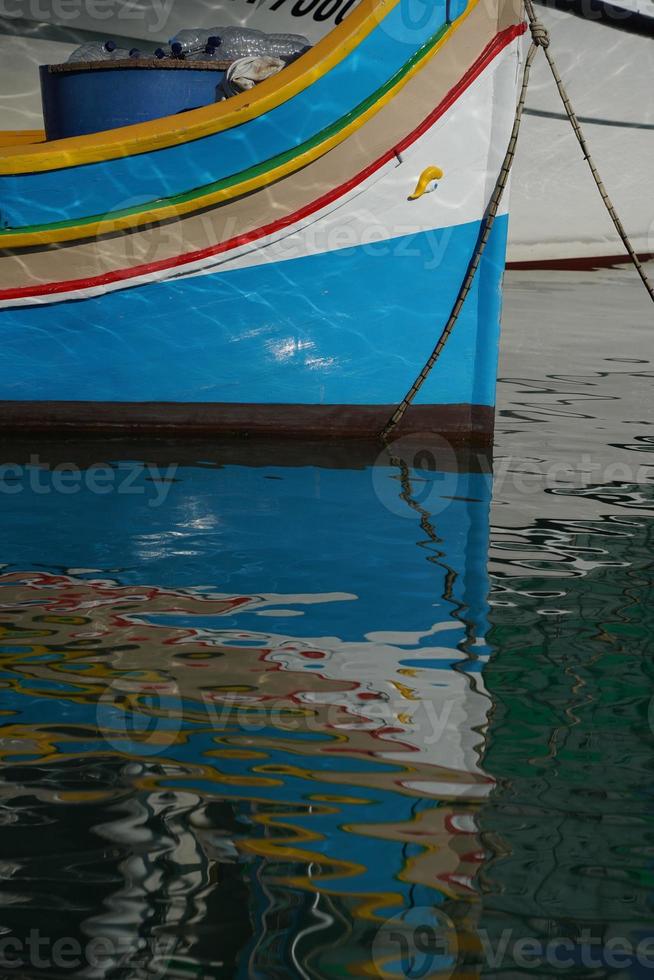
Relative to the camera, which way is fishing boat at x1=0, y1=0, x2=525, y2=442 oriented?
to the viewer's right
